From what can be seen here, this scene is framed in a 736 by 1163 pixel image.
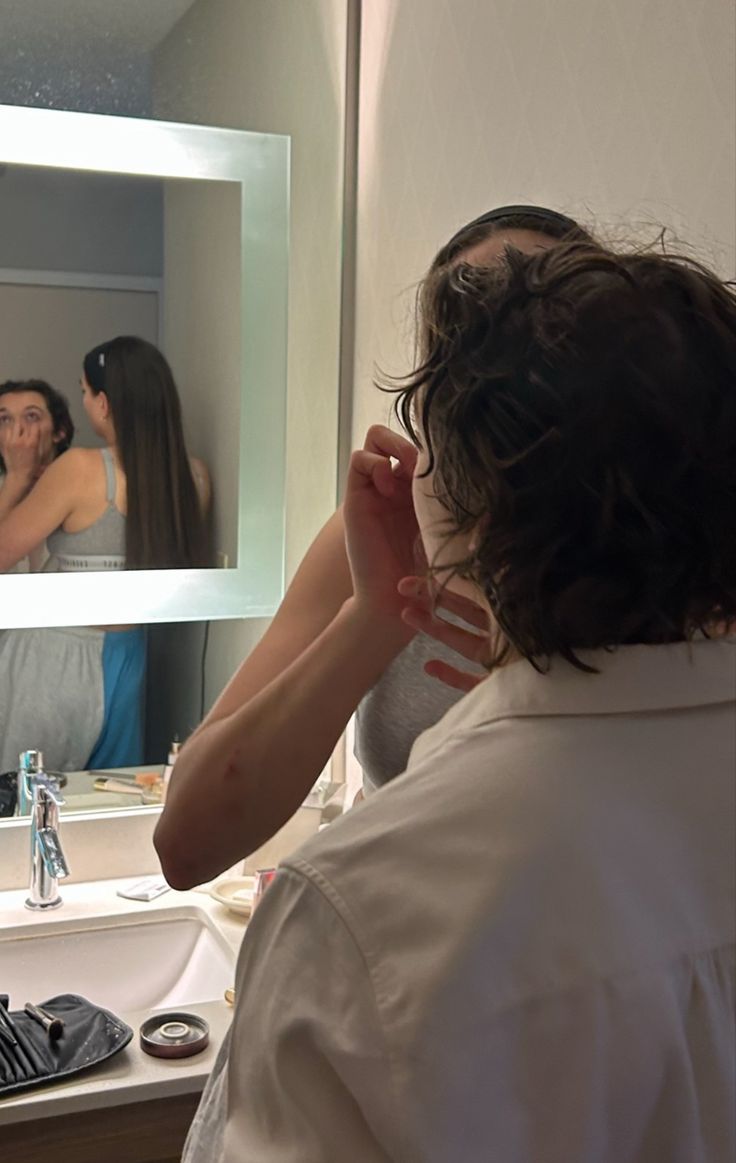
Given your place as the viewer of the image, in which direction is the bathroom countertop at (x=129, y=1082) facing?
facing the viewer

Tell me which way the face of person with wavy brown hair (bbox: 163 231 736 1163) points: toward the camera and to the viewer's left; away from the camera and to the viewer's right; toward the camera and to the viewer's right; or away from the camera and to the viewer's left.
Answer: away from the camera and to the viewer's left

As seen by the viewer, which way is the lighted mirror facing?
toward the camera

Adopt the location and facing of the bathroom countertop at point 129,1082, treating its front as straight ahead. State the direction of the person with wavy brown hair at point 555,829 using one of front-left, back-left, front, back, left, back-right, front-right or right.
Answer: front

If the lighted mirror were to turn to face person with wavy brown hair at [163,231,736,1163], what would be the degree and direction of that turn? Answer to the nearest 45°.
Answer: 0° — it already faces them
